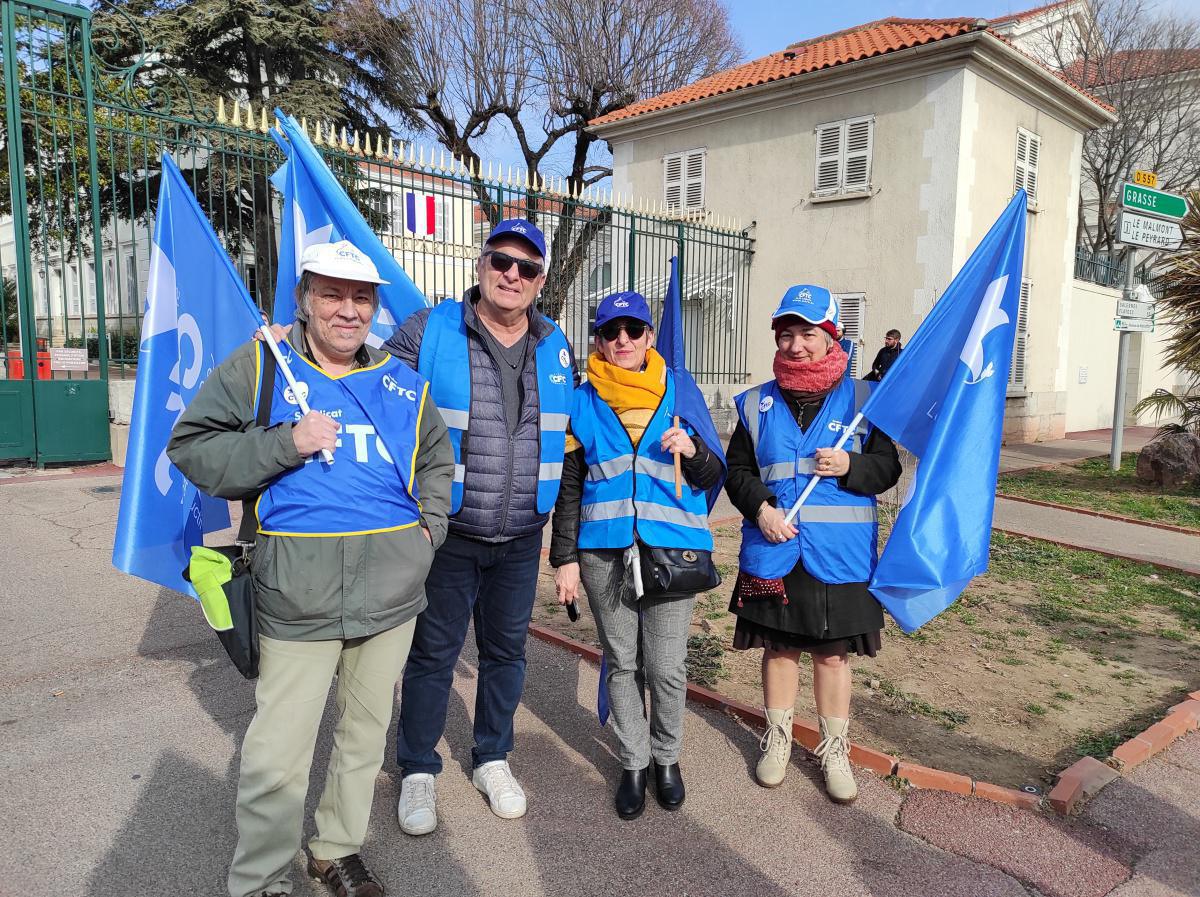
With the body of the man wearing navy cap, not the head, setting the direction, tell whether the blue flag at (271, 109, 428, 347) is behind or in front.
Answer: behind

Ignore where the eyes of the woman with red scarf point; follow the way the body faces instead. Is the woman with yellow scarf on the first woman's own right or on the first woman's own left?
on the first woman's own right

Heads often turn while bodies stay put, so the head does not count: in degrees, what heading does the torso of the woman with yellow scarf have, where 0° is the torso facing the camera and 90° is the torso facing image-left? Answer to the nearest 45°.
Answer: approximately 0°

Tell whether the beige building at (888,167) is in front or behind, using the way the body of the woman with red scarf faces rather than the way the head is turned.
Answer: behind

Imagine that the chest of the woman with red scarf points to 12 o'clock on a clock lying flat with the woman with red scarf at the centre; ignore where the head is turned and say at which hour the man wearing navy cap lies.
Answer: The man wearing navy cap is roughly at 2 o'clock from the woman with red scarf.

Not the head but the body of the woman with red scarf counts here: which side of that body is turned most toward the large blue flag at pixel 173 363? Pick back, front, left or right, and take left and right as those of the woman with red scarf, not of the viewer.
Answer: right

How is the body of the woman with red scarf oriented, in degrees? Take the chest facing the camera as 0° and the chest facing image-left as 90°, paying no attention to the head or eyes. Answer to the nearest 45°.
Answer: approximately 0°
